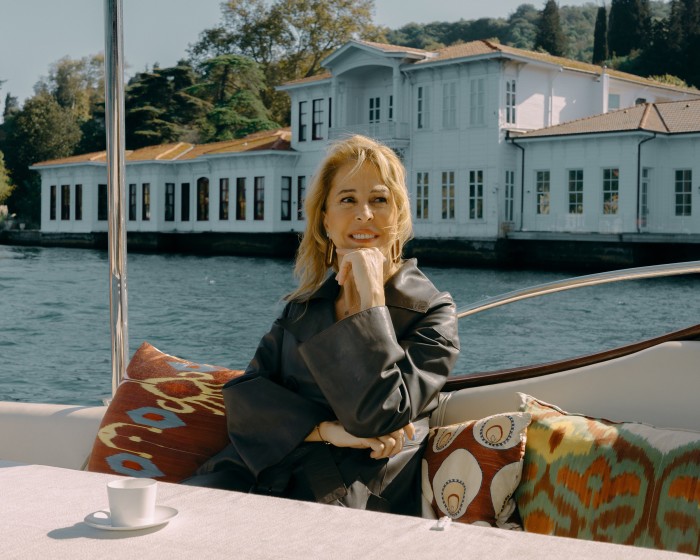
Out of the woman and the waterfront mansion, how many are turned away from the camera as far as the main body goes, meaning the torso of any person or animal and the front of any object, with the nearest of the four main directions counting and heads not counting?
0

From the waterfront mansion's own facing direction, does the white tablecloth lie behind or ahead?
ahead

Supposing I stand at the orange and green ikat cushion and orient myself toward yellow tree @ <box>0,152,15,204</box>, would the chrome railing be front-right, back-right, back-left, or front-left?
front-right

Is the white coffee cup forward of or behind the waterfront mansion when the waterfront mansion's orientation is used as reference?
forward

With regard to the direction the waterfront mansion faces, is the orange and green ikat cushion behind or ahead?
ahead

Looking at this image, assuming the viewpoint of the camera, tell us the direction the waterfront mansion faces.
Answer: facing the viewer and to the left of the viewer

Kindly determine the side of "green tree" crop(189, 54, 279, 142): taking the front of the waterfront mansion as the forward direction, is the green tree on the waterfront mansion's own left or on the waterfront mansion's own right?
on the waterfront mansion's own right

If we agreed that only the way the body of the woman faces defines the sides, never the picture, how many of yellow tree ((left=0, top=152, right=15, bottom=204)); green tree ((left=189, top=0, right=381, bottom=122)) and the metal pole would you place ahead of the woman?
0

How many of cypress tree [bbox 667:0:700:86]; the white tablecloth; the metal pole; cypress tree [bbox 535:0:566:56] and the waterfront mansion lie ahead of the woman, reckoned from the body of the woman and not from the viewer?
1

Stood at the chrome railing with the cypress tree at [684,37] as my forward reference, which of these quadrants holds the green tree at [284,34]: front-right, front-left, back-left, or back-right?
front-left

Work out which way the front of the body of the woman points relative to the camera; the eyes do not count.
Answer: toward the camera

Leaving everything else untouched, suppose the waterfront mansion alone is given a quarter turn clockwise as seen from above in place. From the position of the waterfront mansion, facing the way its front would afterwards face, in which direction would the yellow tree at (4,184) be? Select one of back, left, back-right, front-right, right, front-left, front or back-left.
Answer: front

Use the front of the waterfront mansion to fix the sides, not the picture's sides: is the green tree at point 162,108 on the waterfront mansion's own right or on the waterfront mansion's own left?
on the waterfront mansion's own right

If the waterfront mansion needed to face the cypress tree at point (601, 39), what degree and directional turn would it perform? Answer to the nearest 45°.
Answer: approximately 135° to its right

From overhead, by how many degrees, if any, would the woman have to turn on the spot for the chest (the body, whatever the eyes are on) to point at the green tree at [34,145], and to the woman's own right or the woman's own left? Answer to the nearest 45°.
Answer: approximately 180°

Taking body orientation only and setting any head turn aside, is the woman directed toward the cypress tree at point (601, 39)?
no

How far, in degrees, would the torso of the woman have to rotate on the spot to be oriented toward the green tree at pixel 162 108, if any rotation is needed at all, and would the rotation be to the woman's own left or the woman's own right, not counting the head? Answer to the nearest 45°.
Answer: approximately 180°

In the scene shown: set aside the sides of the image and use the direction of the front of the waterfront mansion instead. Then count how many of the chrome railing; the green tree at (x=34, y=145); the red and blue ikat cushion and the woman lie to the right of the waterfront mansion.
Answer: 1

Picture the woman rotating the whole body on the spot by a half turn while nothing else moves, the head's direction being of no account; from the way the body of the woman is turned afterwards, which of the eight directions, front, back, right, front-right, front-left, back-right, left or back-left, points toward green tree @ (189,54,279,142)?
front
